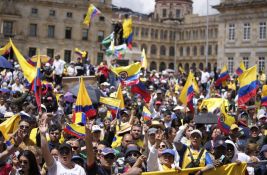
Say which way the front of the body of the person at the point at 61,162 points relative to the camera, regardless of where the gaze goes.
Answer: toward the camera
